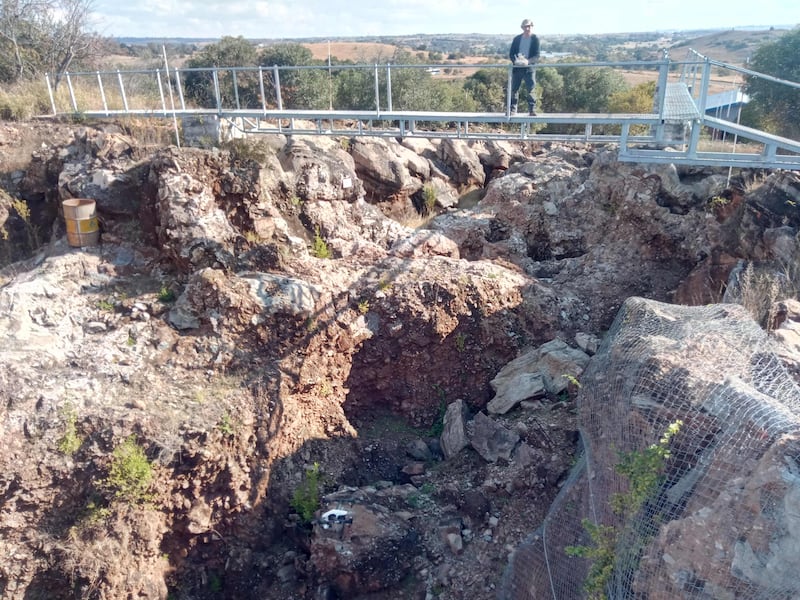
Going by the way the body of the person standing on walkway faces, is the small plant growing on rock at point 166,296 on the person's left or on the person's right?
on the person's right

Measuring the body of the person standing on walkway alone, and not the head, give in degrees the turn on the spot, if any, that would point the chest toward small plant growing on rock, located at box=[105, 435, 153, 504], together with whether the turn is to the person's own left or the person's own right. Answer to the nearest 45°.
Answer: approximately 45° to the person's own right

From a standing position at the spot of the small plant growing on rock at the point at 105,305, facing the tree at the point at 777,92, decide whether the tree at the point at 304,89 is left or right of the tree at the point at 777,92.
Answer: left

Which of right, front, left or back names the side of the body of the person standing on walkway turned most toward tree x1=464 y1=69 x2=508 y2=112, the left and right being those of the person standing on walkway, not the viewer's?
back

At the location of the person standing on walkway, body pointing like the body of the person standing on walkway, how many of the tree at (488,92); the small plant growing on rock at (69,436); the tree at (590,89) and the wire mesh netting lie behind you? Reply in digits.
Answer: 2

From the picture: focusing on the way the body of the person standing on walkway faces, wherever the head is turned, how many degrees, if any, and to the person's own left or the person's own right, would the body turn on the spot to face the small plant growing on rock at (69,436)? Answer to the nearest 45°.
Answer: approximately 45° to the person's own right

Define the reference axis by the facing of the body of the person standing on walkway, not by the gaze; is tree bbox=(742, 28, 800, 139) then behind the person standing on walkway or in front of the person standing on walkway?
behind

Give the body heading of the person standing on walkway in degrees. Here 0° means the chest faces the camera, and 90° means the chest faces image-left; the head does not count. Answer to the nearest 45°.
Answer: approximately 0°

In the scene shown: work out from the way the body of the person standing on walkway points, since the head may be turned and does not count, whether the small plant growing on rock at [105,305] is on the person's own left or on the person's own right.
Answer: on the person's own right
